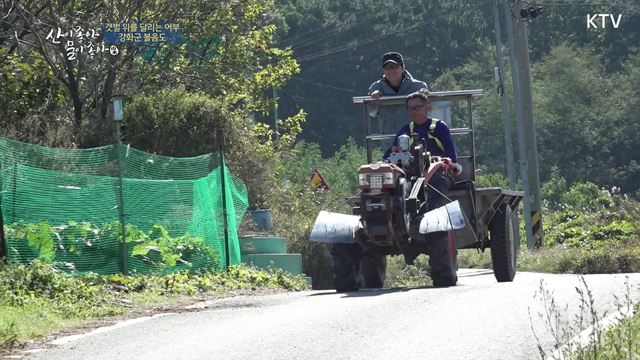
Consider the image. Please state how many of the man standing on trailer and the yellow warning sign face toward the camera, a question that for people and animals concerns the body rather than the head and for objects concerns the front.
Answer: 2

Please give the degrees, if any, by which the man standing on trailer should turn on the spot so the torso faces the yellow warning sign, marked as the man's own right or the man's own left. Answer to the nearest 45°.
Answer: approximately 180°

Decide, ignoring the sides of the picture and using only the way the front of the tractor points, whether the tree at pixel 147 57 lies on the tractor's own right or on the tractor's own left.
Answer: on the tractor's own right

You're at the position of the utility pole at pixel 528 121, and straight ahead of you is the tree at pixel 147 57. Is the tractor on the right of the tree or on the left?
left

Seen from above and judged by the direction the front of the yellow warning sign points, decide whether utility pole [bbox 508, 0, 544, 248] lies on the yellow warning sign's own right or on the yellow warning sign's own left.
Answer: on the yellow warning sign's own left

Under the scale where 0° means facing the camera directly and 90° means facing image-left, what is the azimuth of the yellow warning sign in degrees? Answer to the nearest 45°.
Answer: approximately 0°

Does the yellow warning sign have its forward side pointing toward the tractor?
yes

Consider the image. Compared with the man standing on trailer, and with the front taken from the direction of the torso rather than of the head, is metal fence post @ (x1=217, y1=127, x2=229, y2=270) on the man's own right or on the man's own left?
on the man's own right
